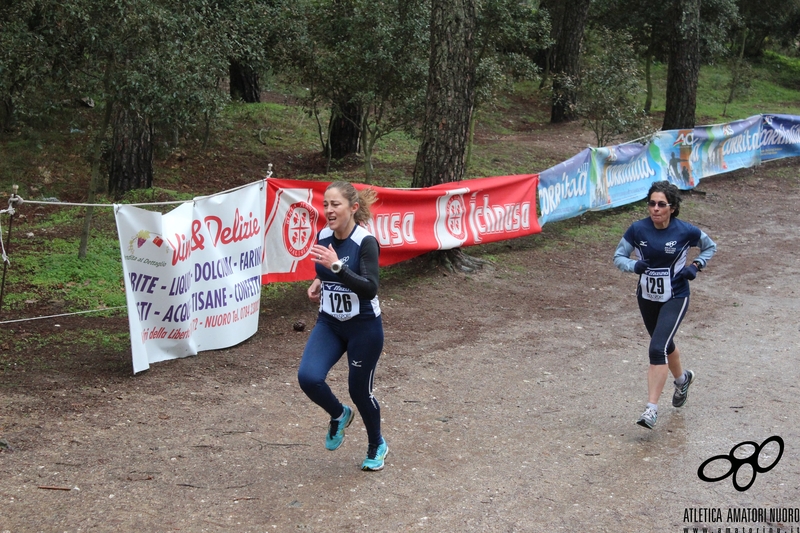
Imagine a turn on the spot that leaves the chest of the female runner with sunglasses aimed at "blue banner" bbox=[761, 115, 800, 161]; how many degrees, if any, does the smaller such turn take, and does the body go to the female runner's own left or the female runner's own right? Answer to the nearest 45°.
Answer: approximately 135° to the female runner's own right

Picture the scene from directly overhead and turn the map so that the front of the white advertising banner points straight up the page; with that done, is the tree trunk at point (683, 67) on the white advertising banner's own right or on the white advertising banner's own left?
on the white advertising banner's own left

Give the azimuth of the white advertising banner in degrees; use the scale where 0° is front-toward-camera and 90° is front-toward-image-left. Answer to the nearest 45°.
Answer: approximately 315°

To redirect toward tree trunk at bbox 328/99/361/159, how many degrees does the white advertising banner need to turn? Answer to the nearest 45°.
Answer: approximately 135° to its left

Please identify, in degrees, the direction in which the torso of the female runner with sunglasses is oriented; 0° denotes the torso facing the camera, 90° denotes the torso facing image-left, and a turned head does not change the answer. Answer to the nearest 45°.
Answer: approximately 45°

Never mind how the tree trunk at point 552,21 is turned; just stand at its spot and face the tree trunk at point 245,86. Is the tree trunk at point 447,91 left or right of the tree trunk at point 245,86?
left

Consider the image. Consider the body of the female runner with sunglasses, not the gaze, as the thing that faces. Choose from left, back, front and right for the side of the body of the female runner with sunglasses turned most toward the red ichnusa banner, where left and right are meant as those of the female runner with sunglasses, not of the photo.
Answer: right

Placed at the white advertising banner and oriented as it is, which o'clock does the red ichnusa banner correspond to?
The red ichnusa banner is roughly at 9 o'clock from the white advertising banner.

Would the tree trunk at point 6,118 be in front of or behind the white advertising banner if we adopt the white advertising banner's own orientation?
behind
